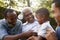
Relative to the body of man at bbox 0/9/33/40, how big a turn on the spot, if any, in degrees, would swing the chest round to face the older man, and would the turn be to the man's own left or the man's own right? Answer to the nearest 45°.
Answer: approximately 45° to the man's own left

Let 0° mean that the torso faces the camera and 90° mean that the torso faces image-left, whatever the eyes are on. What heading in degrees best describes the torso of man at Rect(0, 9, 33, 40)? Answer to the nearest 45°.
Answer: approximately 315°
